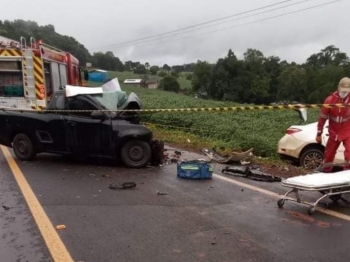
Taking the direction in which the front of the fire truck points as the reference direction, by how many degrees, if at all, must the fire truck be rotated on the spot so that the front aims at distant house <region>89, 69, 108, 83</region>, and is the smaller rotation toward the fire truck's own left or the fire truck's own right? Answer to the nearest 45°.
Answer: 0° — it already faces it

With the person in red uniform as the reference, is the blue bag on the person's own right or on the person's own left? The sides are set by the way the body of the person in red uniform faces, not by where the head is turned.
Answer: on the person's own right

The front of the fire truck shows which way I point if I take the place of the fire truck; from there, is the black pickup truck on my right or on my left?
on my right

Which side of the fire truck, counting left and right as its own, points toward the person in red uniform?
right

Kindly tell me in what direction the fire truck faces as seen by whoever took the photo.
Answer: facing away from the viewer and to the right of the viewer

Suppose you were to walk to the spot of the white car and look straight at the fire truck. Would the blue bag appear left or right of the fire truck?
left

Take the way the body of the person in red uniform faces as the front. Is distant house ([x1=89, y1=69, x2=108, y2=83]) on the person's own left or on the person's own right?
on the person's own right

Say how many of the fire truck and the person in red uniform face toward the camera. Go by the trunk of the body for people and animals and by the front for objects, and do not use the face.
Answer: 1

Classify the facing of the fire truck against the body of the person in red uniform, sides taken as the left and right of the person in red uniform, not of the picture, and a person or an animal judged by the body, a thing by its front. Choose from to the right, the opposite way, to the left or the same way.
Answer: the opposite way

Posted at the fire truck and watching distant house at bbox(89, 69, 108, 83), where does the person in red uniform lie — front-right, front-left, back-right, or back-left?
back-right

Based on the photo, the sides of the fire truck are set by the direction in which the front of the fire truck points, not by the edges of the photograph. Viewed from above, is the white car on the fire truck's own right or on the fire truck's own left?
on the fire truck's own right

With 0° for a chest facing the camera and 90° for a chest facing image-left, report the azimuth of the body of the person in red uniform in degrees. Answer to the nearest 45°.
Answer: approximately 0°
